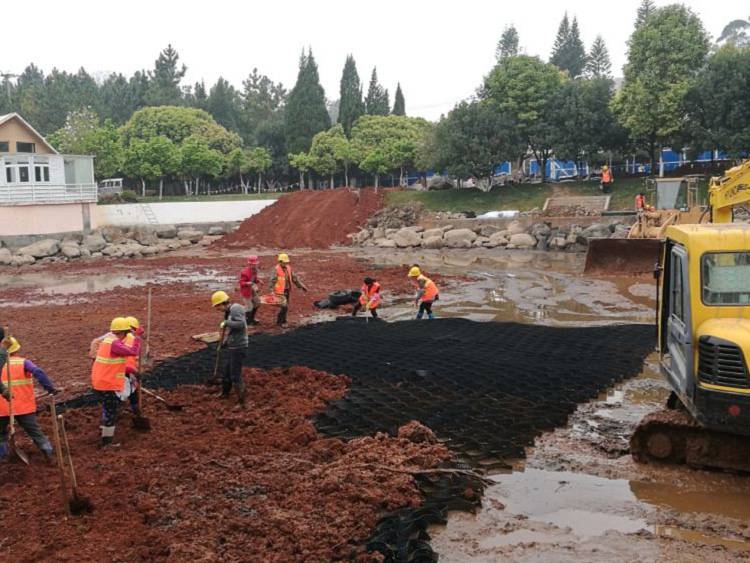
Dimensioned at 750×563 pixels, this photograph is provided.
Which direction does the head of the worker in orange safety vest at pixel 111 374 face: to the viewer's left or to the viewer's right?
to the viewer's right

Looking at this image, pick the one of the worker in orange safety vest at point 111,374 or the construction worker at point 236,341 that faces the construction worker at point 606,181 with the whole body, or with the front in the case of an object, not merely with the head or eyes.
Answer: the worker in orange safety vest

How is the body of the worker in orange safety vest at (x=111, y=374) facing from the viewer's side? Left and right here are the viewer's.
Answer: facing away from the viewer and to the right of the viewer

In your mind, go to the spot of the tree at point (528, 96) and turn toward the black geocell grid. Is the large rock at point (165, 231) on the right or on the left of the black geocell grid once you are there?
right

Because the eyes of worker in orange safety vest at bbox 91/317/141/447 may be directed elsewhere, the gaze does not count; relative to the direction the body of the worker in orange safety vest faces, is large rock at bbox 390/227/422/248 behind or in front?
in front

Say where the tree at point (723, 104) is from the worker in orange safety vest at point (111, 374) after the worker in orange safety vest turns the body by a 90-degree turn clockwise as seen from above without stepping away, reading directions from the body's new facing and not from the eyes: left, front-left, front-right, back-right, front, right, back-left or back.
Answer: left

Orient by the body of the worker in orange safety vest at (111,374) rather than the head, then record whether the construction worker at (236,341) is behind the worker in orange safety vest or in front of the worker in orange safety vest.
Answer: in front

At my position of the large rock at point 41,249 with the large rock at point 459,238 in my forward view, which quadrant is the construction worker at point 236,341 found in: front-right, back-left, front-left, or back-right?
front-right

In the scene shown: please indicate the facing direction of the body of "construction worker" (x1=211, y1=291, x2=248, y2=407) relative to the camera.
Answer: to the viewer's left

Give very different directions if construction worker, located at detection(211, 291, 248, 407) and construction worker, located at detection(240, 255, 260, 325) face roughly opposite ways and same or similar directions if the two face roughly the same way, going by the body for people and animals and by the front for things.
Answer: very different directions

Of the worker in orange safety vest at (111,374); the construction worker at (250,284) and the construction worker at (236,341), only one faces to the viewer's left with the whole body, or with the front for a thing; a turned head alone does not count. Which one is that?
the construction worker at (236,341)
